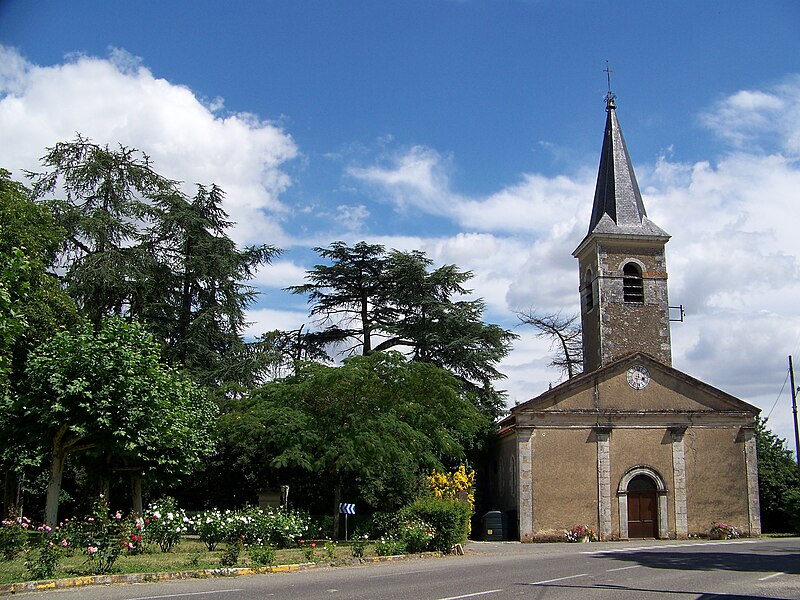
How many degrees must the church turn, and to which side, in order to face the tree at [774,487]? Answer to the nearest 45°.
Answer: approximately 135° to its left

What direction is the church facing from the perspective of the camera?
toward the camera

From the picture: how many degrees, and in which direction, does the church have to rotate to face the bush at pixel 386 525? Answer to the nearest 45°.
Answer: approximately 45° to its right

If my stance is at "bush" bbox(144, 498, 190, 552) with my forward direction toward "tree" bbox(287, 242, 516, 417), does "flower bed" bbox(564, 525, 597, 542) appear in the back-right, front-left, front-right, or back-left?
front-right

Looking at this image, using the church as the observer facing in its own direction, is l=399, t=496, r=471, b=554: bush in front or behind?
in front

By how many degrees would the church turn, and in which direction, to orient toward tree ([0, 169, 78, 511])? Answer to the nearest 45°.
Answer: approximately 45° to its right

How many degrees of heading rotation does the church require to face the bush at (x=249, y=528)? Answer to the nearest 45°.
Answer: approximately 45° to its right

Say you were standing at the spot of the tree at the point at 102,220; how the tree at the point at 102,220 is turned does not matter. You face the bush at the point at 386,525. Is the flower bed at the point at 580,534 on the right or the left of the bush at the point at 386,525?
left

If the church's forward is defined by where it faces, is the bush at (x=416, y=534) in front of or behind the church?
in front

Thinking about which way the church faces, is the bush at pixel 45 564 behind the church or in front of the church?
in front
